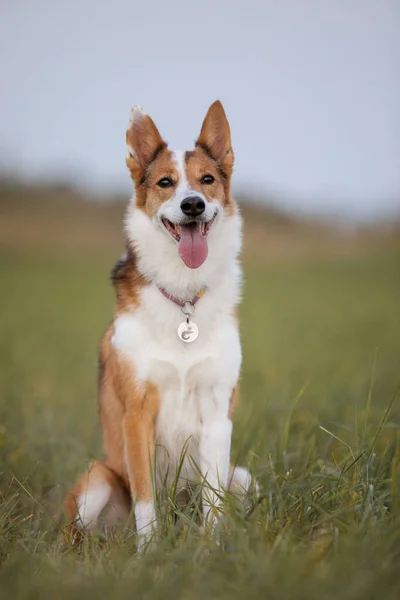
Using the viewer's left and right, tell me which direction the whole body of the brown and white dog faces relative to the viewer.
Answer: facing the viewer
